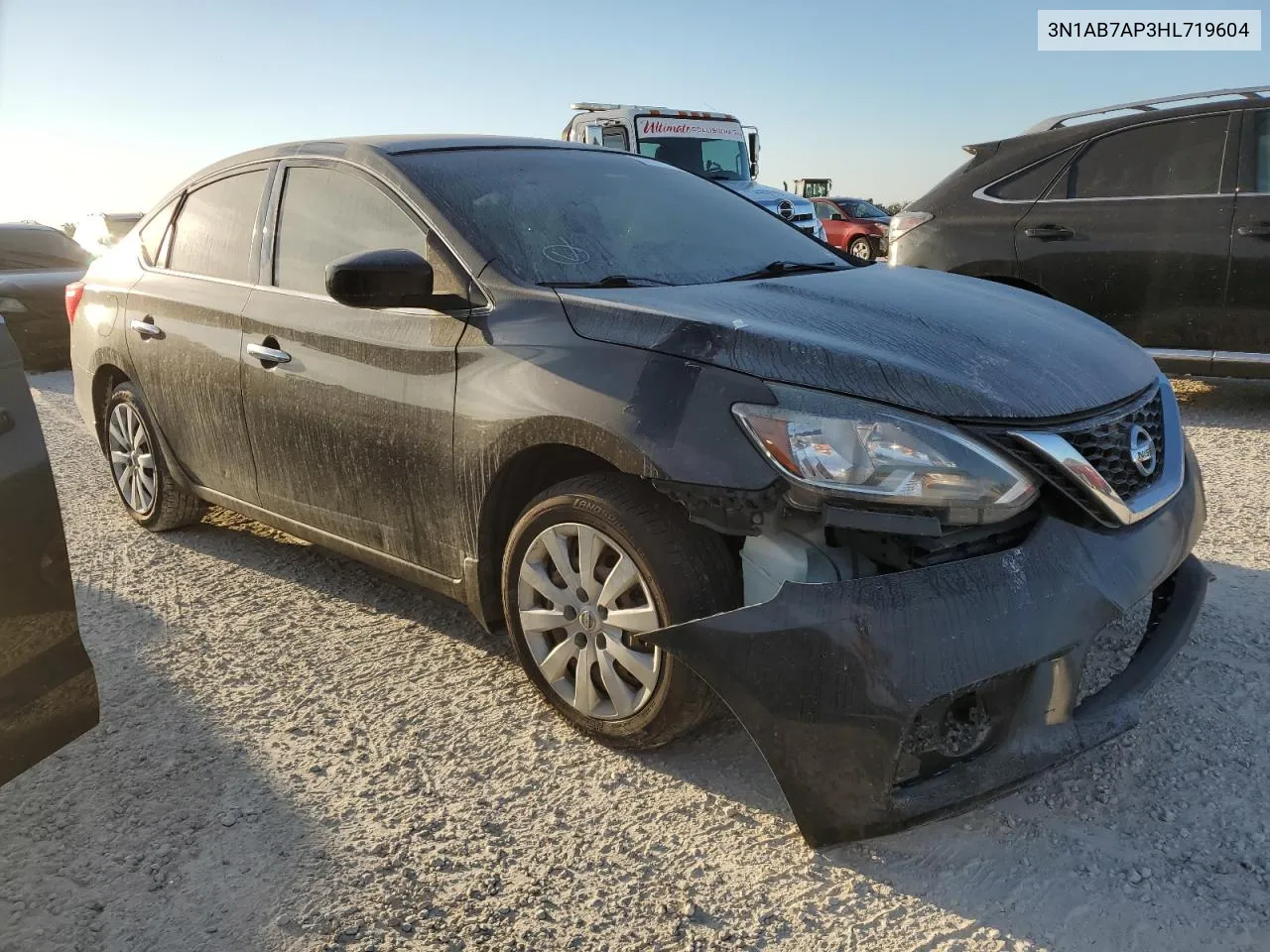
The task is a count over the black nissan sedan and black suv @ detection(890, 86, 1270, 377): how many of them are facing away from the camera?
0

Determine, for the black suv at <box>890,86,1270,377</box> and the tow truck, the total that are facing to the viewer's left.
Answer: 0

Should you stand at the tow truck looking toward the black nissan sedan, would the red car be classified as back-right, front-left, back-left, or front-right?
back-left

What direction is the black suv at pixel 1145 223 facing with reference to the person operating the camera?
facing to the right of the viewer

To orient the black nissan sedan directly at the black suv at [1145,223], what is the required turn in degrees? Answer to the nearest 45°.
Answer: approximately 90° to its left

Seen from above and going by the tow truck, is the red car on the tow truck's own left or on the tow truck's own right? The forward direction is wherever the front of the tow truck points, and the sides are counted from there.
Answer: on the tow truck's own left

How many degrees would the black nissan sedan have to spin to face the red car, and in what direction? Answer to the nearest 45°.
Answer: approximately 135° to its left

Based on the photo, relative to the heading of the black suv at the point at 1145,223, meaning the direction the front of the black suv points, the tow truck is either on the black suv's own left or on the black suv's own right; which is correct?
on the black suv's own left

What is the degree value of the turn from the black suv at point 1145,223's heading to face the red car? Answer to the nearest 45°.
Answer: approximately 90° to its left
